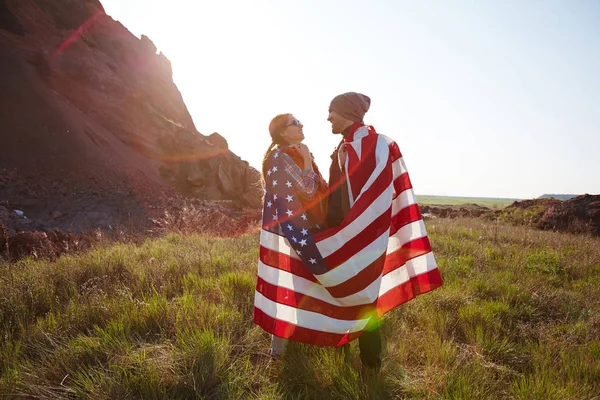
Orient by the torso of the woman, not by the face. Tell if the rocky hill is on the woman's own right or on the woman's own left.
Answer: on the woman's own left

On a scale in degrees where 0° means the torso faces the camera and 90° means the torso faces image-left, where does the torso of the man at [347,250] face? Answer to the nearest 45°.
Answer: approximately 90°

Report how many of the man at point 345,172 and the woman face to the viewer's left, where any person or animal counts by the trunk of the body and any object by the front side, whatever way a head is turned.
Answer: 1

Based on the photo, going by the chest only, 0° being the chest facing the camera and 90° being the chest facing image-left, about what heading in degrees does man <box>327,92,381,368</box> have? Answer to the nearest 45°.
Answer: approximately 90°

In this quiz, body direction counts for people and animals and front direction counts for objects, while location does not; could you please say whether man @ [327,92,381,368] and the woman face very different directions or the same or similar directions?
very different directions

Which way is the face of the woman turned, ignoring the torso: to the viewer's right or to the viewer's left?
to the viewer's right

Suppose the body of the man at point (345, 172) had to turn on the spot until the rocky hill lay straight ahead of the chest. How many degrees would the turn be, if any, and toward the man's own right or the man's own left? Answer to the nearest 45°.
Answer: approximately 45° to the man's own right

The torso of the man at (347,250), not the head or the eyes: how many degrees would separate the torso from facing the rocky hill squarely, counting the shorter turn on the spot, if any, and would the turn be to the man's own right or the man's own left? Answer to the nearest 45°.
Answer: approximately 45° to the man's own right

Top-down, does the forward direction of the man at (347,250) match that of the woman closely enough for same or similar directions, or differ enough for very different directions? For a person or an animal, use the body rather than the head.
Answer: very different directions

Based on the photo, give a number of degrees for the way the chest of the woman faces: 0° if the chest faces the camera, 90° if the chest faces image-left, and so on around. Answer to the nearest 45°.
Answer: approximately 270°
